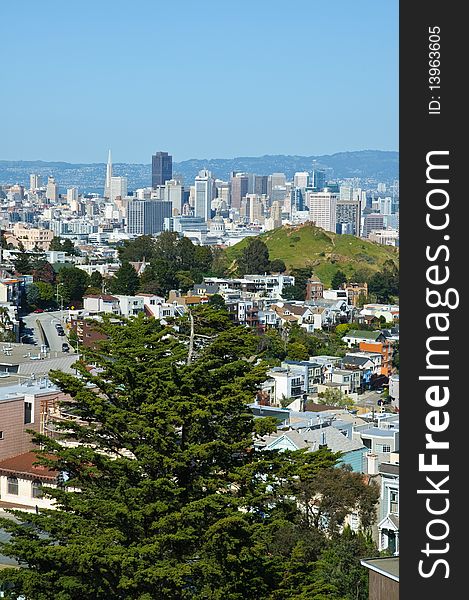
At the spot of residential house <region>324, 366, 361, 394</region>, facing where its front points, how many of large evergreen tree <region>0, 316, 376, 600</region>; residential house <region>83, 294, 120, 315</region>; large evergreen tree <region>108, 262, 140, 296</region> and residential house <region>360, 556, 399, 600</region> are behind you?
2

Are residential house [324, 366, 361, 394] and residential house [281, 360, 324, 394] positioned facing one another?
no

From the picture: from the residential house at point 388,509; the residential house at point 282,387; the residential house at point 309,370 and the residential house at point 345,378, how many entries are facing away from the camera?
0

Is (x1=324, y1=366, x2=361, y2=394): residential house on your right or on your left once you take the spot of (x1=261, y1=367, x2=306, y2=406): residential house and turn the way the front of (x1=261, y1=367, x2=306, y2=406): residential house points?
on your left

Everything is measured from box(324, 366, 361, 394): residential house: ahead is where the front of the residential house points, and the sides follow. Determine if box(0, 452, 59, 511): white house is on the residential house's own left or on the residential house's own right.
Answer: on the residential house's own right

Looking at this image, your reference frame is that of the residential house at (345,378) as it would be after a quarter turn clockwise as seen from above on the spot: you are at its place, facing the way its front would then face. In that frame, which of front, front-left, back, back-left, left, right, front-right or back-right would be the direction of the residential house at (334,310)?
back-right

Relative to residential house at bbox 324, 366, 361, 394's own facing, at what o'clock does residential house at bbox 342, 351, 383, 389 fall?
residential house at bbox 342, 351, 383, 389 is roughly at 8 o'clock from residential house at bbox 324, 366, 361, 394.

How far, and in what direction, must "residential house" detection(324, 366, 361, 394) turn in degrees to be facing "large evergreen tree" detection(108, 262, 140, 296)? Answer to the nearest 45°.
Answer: approximately 180°

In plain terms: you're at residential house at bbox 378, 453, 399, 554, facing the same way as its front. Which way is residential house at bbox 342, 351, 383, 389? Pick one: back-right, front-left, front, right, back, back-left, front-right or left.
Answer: back-right

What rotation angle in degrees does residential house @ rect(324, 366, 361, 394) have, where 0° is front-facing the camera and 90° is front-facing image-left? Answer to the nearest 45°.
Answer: approximately 315°

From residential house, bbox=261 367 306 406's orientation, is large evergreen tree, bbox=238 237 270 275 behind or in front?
behind

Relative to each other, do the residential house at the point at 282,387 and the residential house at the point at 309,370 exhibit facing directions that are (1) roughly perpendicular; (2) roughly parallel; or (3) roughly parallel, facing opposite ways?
roughly parallel

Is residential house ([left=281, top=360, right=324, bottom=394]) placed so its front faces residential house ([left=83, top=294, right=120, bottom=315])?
no

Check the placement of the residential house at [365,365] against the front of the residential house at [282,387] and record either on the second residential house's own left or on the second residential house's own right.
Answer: on the second residential house's own left

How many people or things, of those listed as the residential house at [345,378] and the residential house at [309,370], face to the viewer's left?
0

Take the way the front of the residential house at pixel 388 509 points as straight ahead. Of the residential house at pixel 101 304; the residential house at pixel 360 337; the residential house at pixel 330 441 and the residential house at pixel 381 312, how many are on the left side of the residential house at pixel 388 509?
0

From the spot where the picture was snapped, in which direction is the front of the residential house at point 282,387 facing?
facing the viewer and to the right of the viewer

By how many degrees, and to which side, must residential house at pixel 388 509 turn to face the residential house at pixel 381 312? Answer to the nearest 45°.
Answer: approximately 135° to its right

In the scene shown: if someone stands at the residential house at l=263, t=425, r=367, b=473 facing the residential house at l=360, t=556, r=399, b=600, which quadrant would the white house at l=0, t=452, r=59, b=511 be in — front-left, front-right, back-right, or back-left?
front-right
